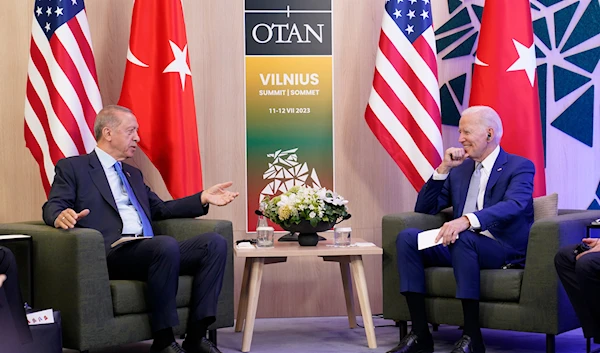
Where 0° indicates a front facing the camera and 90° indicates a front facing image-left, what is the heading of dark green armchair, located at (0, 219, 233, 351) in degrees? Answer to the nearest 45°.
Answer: approximately 315°

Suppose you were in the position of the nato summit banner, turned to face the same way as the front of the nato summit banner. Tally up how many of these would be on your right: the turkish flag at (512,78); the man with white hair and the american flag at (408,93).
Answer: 0

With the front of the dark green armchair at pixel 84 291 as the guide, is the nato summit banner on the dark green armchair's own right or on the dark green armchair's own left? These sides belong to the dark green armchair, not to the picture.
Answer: on the dark green armchair's own left

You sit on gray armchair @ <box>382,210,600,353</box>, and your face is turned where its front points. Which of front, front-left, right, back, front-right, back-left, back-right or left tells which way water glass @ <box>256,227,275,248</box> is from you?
front-right

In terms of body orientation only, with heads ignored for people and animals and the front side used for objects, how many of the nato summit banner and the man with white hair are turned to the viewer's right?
0

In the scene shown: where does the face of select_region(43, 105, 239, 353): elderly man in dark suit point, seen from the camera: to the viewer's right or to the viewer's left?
to the viewer's right

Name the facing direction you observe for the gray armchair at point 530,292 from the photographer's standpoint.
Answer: facing the viewer and to the left of the viewer

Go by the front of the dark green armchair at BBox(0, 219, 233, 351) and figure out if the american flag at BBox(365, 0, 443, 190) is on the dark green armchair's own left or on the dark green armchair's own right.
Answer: on the dark green armchair's own left

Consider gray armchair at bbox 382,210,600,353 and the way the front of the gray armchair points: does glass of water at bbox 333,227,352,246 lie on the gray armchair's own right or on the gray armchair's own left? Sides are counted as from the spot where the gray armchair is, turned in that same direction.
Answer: on the gray armchair's own right

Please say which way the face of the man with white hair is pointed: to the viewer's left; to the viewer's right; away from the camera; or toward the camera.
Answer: to the viewer's left

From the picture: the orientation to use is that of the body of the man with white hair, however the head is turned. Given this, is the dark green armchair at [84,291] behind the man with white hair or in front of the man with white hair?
in front

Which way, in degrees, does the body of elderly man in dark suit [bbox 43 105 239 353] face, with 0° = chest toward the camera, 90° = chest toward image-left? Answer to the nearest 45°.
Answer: approximately 315°

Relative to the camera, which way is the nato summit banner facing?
toward the camera

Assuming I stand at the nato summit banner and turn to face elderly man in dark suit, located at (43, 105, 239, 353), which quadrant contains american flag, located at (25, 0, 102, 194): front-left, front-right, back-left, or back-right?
front-right

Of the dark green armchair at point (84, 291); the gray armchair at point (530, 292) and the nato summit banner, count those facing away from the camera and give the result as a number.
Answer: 0

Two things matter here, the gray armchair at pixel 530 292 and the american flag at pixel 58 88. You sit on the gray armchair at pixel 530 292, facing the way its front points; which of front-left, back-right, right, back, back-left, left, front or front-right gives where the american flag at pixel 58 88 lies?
front-right
